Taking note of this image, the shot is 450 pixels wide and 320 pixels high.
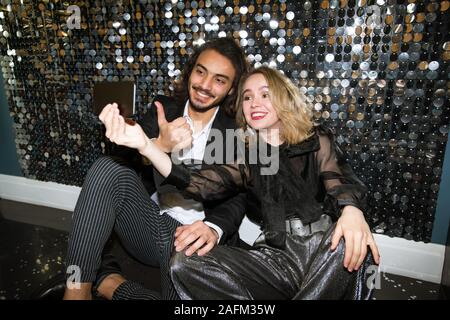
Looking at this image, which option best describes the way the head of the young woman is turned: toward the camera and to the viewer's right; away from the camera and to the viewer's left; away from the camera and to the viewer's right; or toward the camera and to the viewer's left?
toward the camera and to the viewer's left

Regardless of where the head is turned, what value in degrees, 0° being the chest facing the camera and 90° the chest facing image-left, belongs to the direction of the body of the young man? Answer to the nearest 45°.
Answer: approximately 45°
